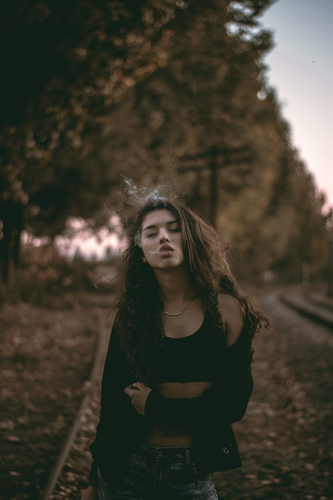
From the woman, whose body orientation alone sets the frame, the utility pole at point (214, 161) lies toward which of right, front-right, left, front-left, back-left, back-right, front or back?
back

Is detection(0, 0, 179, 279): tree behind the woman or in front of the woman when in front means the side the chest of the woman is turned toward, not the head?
behind

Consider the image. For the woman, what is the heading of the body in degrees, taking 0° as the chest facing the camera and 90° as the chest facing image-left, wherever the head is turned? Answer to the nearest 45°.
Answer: approximately 0°

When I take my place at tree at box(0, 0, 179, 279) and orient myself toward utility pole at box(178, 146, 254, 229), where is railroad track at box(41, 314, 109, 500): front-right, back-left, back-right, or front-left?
back-right
